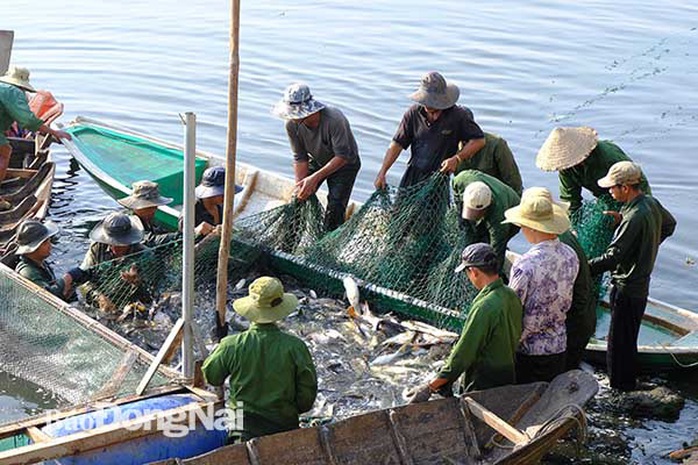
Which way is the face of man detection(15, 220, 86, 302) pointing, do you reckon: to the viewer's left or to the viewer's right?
to the viewer's right

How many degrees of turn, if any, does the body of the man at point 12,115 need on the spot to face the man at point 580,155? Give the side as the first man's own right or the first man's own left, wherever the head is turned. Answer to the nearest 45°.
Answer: approximately 45° to the first man's own right

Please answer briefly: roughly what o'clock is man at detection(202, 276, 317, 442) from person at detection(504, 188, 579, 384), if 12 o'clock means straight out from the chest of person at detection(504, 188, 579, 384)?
man at detection(202, 276, 317, 442) is roughly at 9 o'clock from person at detection(504, 188, 579, 384).

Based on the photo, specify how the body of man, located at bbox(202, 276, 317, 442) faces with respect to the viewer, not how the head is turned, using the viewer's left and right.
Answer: facing away from the viewer

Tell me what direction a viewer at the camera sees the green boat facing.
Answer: facing away from the viewer and to the left of the viewer

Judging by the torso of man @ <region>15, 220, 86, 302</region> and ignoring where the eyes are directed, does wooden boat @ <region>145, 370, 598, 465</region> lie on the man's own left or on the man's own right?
on the man's own right

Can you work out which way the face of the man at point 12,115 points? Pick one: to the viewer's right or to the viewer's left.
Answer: to the viewer's right

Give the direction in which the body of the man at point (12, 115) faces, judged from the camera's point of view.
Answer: to the viewer's right

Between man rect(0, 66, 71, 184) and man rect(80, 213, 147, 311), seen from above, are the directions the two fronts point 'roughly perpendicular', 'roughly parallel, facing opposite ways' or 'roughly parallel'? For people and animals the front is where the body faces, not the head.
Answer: roughly perpendicular

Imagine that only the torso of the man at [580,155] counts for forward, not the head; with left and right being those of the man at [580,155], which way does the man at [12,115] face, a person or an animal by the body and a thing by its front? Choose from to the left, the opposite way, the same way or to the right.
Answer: the opposite way

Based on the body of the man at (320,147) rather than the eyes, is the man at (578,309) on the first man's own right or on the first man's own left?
on the first man's own left
